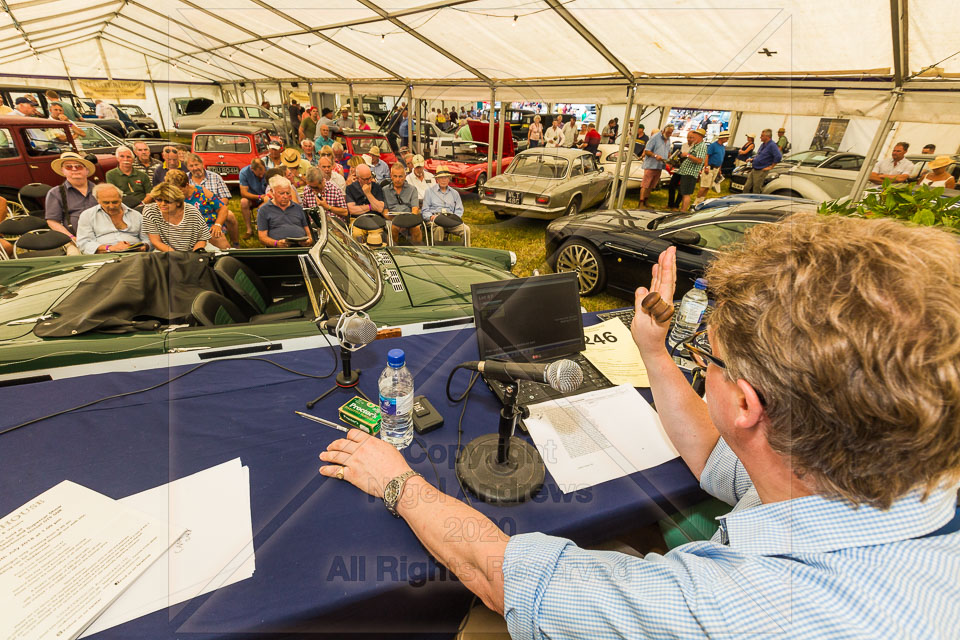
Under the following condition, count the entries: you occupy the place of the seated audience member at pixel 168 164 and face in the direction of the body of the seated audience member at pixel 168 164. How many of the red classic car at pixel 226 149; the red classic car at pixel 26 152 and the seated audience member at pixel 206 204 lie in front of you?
1

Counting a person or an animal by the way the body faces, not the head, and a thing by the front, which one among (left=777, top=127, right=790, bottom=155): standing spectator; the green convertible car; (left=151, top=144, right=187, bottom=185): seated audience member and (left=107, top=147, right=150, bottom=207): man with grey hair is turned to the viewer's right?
the green convertible car

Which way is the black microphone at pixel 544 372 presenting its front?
to the viewer's right

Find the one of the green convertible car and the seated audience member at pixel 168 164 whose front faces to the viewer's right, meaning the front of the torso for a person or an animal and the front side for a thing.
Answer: the green convertible car

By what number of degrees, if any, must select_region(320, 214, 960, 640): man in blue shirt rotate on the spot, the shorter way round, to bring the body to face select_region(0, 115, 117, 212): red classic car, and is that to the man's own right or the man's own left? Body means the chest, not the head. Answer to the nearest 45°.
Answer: approximately 45° to the man's own left

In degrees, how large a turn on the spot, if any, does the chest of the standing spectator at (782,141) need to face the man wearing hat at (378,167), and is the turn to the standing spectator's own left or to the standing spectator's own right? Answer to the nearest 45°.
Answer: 0° — they already face them

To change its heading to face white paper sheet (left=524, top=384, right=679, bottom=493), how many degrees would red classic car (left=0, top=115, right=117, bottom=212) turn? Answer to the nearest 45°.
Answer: approximately 90° to its right
